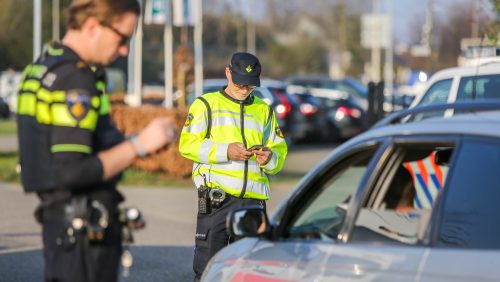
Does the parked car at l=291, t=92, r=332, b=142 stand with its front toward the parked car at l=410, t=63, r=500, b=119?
no

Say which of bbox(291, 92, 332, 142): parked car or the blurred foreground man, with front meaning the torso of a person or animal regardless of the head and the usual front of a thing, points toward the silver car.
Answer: the blurred foreground man

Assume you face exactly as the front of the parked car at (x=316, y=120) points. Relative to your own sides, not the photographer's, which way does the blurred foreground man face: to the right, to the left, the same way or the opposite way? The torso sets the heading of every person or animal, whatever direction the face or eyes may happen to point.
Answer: to the right

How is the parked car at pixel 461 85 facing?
to the viewer's left

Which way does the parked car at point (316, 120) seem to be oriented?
away from the camera

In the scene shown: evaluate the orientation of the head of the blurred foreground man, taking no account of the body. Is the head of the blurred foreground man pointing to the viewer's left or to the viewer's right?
to the viewer's right

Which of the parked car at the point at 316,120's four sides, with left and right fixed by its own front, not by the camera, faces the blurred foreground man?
back

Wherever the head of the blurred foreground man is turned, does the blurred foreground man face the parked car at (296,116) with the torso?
no

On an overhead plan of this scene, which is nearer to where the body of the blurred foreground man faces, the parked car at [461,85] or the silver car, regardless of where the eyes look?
the silver car

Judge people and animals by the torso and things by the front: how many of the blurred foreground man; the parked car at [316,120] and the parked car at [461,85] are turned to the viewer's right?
1

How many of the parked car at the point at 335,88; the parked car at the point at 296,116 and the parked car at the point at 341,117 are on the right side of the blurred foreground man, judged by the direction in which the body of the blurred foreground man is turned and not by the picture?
0

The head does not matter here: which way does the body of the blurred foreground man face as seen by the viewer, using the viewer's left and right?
facing to the right of the viewer

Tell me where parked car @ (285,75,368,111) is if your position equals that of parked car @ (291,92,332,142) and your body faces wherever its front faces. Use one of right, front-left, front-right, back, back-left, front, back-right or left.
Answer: front

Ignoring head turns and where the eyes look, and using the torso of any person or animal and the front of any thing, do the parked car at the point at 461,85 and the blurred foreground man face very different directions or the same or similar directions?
very different directions
